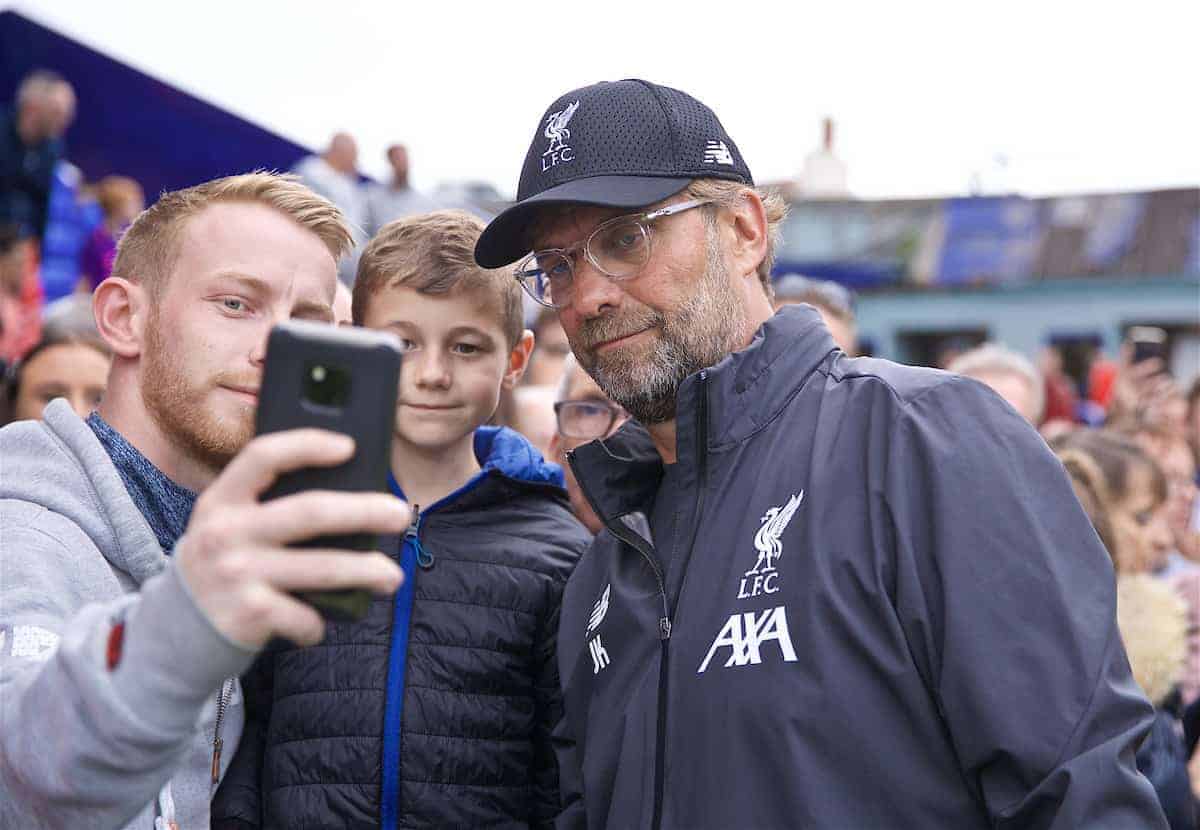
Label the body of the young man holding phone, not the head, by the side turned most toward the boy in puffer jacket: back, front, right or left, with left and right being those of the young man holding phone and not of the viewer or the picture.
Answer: left

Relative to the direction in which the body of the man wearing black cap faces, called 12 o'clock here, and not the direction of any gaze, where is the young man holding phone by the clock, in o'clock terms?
The young man holding phone is roughly at 1 o'clock from the man wearing black cap.

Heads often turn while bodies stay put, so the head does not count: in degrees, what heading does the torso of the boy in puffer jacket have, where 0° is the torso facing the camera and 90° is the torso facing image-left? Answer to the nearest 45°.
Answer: approximately 0°

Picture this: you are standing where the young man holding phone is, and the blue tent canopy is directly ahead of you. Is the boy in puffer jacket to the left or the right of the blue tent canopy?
right

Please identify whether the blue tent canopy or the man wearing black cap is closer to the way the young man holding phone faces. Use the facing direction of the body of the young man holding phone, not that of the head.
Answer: the man wearing black cap

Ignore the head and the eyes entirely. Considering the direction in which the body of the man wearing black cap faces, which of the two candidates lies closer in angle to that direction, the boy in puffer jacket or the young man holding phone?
the young man holding phone

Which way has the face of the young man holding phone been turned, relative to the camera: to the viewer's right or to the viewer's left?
to the viewer's right

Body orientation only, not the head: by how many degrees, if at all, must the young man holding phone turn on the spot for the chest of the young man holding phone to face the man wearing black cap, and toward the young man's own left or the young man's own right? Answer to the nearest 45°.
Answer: approximately 45° to the young man's own left

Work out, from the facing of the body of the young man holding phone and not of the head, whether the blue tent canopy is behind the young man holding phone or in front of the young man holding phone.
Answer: behind

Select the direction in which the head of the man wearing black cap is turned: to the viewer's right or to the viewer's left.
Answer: to the viewer's left

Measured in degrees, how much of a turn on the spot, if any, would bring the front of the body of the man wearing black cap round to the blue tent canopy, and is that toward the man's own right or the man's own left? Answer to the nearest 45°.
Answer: approximately 90° to the man's own right

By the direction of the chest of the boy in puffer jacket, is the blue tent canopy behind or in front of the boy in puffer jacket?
behind

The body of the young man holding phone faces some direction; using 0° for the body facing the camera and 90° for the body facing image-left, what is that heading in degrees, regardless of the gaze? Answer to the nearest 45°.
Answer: approximately 315°
